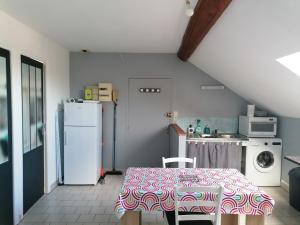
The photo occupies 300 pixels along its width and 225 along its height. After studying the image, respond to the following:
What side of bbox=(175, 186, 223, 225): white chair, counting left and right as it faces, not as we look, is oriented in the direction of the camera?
back

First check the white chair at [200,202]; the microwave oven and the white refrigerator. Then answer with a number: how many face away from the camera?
1

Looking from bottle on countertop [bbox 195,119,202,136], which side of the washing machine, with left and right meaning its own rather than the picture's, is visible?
right

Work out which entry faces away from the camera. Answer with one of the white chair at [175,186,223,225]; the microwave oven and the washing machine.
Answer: the white chair

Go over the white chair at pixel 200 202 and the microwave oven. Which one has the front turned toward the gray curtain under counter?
the white chair

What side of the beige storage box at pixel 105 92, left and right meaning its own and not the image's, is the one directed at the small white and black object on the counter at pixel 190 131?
left

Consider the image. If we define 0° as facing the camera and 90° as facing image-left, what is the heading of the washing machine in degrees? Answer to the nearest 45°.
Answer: approximately 0°

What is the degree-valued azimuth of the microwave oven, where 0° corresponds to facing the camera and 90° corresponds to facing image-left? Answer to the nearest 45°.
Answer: approximately 315°
